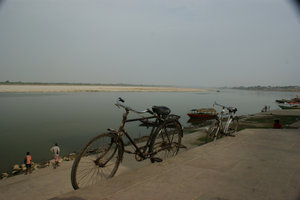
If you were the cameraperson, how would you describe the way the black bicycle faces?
facing the viewer and to the left of the viewer
